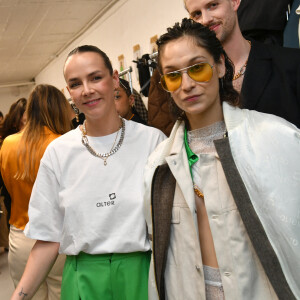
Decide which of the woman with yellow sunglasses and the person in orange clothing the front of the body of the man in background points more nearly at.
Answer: the woman with yellow sunglasses

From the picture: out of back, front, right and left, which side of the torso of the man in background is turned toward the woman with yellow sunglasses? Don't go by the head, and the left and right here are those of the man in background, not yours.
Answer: front

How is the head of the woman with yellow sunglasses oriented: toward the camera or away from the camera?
toward the camera

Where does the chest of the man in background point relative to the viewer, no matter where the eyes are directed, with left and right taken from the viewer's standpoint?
facing the viewer and to the left of the viewer

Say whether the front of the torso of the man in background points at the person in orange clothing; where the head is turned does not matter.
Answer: no

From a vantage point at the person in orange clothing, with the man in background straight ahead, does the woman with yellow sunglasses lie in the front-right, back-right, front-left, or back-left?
front-right

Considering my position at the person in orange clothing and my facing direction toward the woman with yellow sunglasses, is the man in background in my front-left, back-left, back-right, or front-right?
front-left
